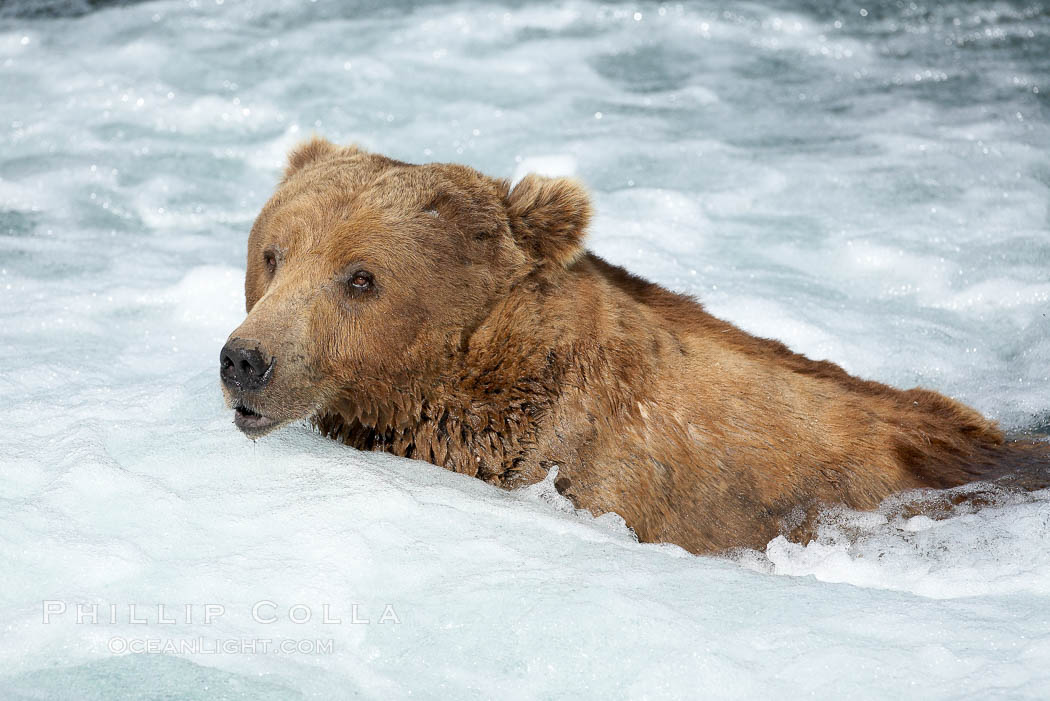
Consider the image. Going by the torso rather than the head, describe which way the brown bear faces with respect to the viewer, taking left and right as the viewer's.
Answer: facing the viewer and to the left of the viewer
